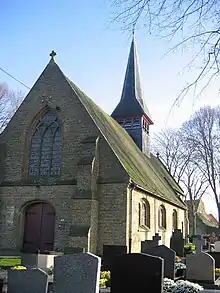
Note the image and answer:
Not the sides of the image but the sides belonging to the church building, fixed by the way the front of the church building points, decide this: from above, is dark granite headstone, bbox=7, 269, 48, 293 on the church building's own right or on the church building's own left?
on the church building's own left

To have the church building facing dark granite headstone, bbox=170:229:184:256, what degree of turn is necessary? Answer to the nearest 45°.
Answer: approximately 135° to its left

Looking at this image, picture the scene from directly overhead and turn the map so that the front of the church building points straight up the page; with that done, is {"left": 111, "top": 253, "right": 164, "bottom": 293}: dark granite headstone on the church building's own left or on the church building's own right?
on the church building's own left

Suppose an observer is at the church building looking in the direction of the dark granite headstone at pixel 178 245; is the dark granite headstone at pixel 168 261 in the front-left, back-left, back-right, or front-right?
front-right

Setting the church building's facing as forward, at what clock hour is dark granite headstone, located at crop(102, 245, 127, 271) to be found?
The dark granite headstone is roughly at 10 o'clock from the church building.

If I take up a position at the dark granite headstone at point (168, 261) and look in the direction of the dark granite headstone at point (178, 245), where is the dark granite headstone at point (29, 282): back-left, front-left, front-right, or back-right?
back-left

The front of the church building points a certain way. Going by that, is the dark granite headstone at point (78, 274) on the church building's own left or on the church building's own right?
on the church building's own left

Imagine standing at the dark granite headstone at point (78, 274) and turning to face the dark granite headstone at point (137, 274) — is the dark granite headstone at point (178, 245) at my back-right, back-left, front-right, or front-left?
front-left
